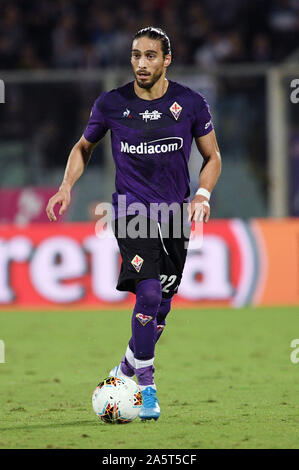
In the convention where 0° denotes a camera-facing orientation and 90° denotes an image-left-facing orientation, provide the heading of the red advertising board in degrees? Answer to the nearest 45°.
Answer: approximately 0°

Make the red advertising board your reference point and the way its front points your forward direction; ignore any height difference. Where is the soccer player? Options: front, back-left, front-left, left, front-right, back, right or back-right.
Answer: front

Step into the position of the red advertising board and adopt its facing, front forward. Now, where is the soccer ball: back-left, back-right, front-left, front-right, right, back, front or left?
front

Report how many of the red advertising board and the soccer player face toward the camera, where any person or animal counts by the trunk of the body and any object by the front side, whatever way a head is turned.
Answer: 2

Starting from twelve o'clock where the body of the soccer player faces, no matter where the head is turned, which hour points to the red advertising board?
The red advertising board is roughly at 6 o'clock from the soccer player.

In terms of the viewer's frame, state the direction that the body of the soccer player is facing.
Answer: toward the camera

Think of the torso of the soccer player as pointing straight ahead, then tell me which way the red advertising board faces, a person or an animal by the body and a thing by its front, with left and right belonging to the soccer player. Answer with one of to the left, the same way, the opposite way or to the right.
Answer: the same way
